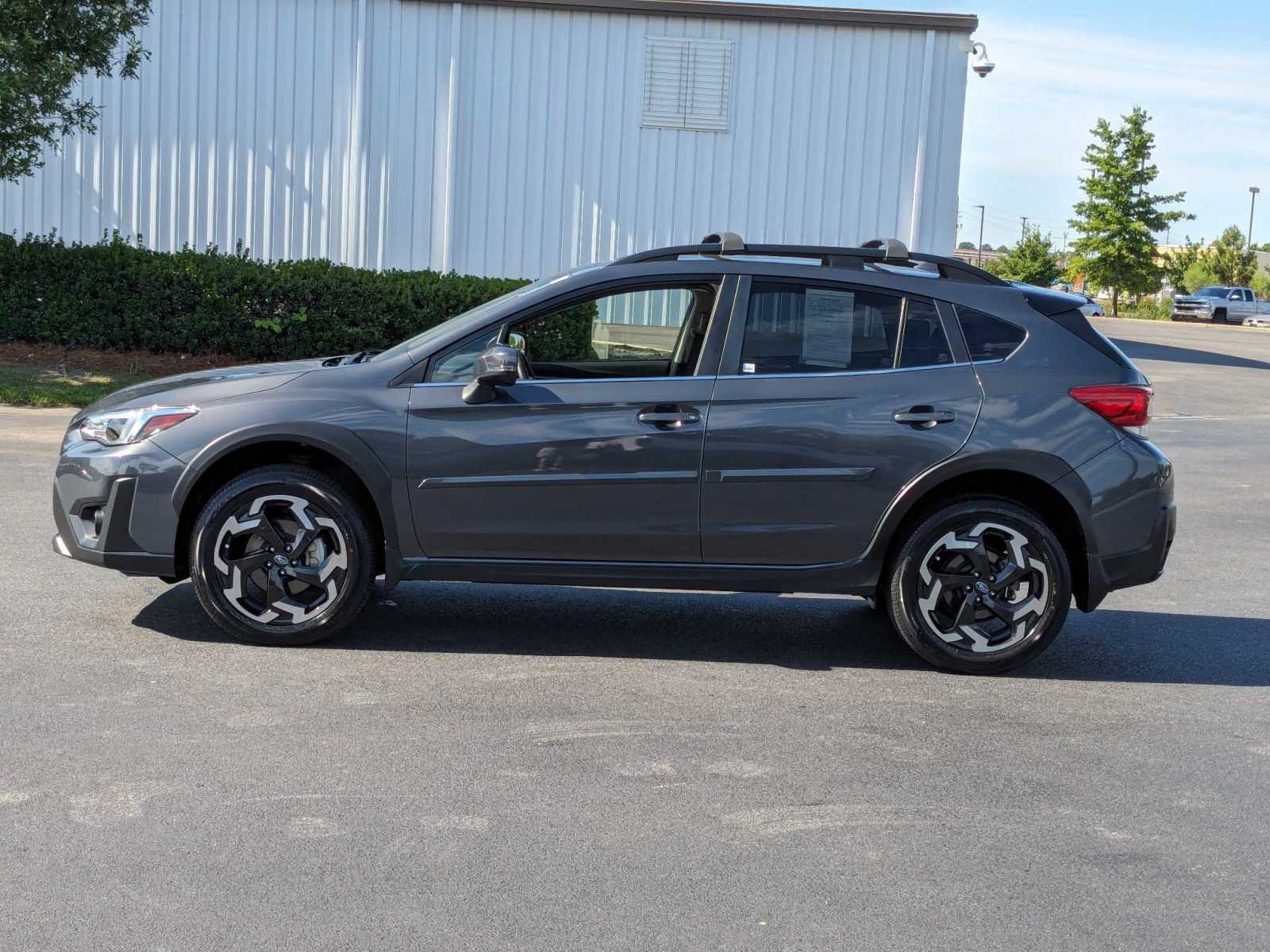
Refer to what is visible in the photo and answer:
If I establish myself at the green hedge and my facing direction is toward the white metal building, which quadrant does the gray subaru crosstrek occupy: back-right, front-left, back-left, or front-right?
back-right

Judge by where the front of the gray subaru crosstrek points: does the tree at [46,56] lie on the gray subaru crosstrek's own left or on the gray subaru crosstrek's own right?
on the gray subaru crosstrek's own right

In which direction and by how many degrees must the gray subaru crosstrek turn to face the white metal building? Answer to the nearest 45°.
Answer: approximately 90° to its right

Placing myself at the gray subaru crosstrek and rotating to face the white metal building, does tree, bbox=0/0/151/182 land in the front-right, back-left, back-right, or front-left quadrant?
front-left

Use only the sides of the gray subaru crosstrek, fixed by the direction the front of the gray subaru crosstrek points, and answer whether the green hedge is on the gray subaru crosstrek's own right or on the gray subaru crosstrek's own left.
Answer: on the gray subaru crosstrek's own right

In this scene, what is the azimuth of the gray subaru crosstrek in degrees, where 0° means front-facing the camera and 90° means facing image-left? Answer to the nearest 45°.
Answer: approximately 90°
